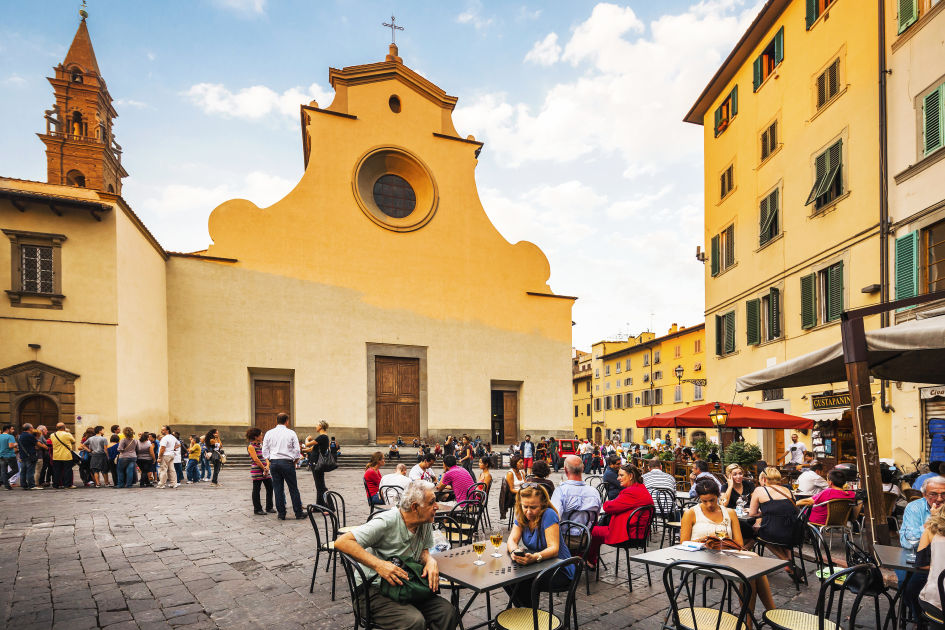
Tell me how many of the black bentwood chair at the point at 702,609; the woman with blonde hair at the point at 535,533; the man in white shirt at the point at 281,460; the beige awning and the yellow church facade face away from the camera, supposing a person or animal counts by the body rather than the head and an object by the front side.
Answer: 2

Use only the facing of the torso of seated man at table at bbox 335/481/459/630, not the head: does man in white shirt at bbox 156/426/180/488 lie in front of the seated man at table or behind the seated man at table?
behind

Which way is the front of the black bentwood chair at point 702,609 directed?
away from the camera

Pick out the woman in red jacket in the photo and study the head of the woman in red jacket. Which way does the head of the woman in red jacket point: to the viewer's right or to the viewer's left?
to the viewer's left

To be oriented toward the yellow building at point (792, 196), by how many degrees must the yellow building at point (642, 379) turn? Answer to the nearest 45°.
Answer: approximately 45° to its left

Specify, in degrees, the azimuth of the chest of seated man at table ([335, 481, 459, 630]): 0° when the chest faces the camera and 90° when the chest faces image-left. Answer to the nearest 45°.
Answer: approximately 315°

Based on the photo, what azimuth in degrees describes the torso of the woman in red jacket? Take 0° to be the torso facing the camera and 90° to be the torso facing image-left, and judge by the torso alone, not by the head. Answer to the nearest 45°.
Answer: approximately 90°

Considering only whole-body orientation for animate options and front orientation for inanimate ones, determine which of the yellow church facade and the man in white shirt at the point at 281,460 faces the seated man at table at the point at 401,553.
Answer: the yellow church facade

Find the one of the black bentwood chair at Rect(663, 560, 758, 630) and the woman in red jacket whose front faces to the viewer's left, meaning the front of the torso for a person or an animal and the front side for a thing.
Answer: the woman in red jacket

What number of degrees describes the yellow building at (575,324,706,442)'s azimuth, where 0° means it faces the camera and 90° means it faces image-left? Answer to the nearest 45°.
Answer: approximately 45°

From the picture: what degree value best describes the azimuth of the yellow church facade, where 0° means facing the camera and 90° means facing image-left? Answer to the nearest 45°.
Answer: approximately 0°
